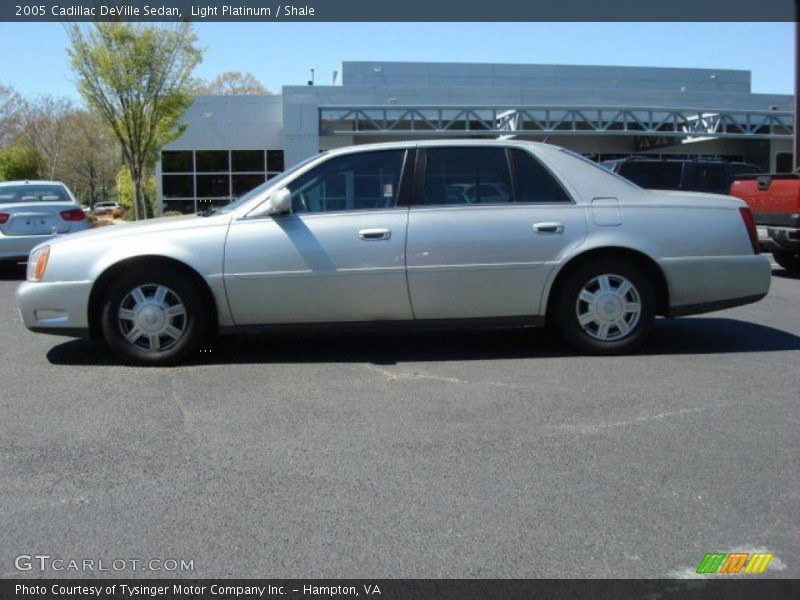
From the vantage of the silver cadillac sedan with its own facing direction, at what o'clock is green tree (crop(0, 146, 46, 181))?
The green tree is roughly at 2 o'clock from the silver cadillac sedan.

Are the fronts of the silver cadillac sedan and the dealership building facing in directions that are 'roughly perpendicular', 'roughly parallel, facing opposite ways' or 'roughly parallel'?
roughly perpendicular

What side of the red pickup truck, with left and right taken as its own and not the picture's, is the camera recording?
back

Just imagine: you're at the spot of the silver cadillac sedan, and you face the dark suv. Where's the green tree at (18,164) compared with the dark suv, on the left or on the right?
left

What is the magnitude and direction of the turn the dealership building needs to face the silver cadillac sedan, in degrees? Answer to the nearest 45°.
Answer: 0° — it already faces it

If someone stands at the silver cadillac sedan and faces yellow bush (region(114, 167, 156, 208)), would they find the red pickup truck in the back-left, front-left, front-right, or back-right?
front-right

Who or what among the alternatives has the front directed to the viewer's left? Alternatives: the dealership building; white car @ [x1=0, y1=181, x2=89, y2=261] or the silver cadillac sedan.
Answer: the silver cadillac sedan

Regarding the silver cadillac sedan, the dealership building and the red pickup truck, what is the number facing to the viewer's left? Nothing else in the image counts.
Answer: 1

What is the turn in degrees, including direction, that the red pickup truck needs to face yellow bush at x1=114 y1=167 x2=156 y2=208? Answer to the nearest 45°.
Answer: approximately 45° to its left

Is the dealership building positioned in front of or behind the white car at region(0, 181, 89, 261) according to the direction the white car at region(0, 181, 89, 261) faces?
in front

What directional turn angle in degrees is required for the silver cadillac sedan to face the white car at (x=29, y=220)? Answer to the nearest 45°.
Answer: approximately 45° to its right

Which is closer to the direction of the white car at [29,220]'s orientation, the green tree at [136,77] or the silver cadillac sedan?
the green tree

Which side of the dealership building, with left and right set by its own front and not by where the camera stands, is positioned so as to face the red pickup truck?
front

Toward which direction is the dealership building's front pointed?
toward the camera

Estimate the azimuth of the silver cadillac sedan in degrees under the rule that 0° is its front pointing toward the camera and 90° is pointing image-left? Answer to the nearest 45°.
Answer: approximately 90°

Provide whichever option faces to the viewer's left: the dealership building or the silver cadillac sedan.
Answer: the silver cadillac sedan

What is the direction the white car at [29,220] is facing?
away from the camera

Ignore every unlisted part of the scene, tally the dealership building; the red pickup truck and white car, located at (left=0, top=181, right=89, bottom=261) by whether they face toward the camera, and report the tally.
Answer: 1
